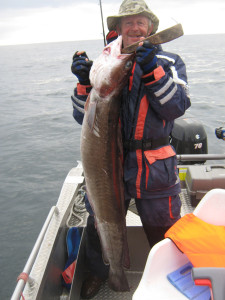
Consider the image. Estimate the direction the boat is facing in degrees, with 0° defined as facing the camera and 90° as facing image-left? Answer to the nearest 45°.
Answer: approximately 0°

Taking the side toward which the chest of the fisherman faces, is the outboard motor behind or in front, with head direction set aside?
behind

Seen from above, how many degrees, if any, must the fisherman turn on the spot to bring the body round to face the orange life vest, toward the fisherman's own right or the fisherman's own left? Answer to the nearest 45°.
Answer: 0° — they already face it
